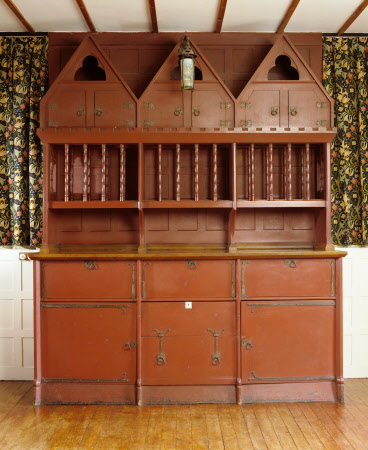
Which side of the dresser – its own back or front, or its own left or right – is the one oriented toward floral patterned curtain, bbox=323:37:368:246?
left

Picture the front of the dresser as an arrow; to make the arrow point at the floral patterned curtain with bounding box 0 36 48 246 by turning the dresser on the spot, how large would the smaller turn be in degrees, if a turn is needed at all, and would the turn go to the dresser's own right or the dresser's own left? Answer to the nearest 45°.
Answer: approximately 90° to the dresser's own right

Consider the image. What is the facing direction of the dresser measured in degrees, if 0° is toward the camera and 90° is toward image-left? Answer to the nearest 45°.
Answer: approximately 0°
